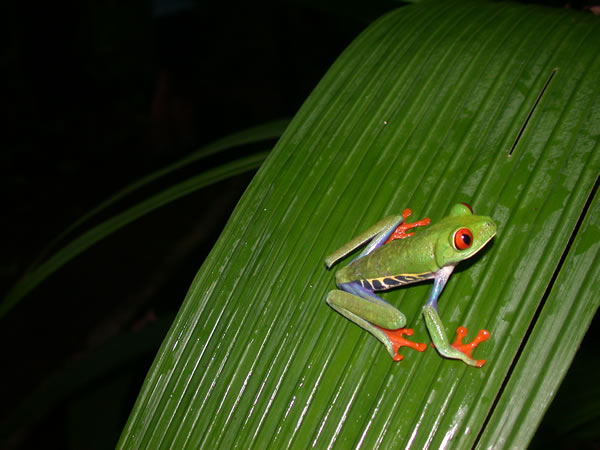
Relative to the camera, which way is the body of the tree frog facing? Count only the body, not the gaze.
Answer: to the viewer's right
